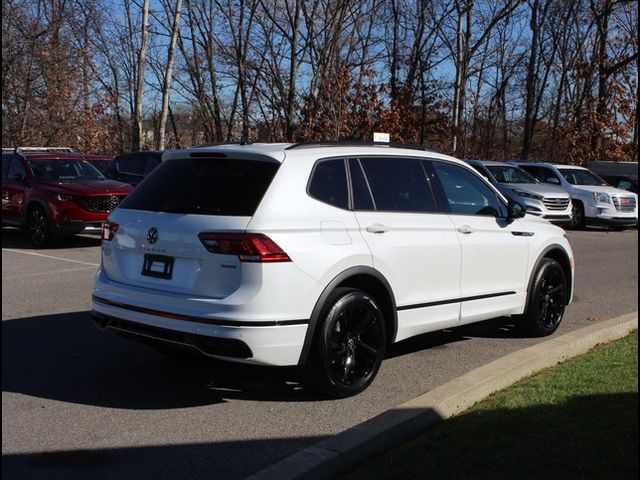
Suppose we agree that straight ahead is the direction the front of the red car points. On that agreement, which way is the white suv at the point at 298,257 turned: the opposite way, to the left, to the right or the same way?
to the left

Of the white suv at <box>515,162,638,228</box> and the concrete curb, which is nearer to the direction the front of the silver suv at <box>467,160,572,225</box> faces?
the concrete curb

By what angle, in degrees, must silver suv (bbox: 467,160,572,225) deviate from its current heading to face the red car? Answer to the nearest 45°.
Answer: approximately 90° to its right

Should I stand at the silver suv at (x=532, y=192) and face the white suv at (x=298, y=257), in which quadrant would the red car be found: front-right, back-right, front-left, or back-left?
front-right

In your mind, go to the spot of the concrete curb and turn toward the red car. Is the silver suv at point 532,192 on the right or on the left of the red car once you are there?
right

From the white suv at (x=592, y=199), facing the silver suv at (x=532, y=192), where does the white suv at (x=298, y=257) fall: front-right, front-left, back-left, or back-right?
front-left

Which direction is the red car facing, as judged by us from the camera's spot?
facing the viewer and to the right of the viewer

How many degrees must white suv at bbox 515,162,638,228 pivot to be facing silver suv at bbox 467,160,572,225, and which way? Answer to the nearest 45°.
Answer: approximately 90° to its right

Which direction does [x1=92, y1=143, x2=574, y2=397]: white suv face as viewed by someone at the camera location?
facing away from the viewer and to the right of the viewer

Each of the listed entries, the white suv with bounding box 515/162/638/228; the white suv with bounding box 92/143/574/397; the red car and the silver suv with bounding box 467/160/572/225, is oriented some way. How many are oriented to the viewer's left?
0

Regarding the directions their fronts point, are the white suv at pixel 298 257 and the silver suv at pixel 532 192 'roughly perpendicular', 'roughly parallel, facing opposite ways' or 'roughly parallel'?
roughly perpendicular

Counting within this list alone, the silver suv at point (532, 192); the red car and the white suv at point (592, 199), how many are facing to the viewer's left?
0

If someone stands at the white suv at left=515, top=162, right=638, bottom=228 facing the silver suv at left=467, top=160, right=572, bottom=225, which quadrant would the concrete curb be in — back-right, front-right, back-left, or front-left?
front-left

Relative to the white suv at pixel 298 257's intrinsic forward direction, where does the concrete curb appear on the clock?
The concrete curb is roughly at 3 o'clock from the white suv.

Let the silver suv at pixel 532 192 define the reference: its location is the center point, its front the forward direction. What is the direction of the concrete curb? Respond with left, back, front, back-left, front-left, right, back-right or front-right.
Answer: front-right

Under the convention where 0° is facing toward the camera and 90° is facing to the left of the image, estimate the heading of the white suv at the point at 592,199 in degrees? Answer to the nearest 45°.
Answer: approximately 315°
